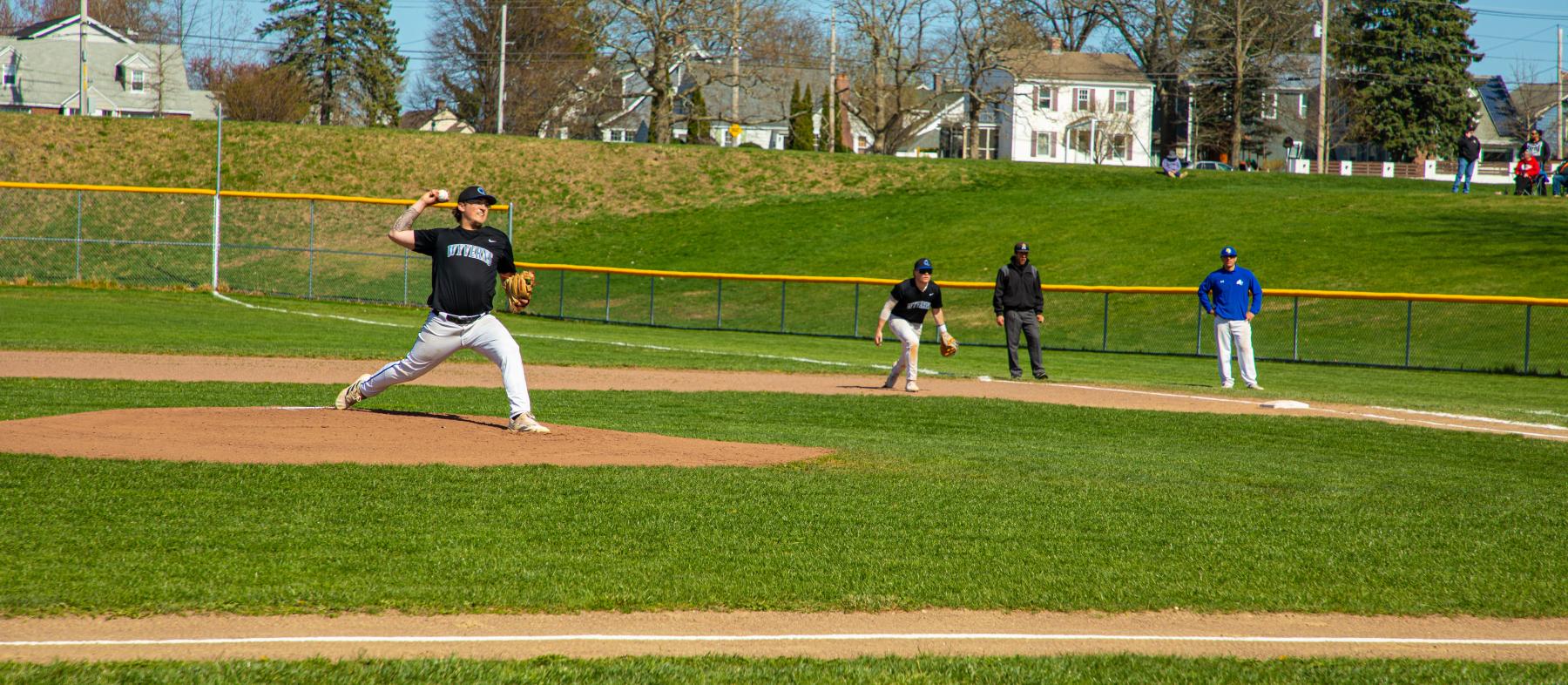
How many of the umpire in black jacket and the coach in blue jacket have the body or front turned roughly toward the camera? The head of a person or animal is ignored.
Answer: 2

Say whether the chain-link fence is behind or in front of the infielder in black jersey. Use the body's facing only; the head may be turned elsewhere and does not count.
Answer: behind

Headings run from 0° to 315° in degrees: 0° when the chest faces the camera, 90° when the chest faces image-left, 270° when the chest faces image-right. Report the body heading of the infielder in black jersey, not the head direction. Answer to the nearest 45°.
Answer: approximately 315°

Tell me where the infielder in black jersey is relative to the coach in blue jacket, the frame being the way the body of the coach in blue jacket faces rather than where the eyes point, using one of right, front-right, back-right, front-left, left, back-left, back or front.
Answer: front-right

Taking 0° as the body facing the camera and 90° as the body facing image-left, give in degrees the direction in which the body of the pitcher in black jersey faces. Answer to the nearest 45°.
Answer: approximately 315°
